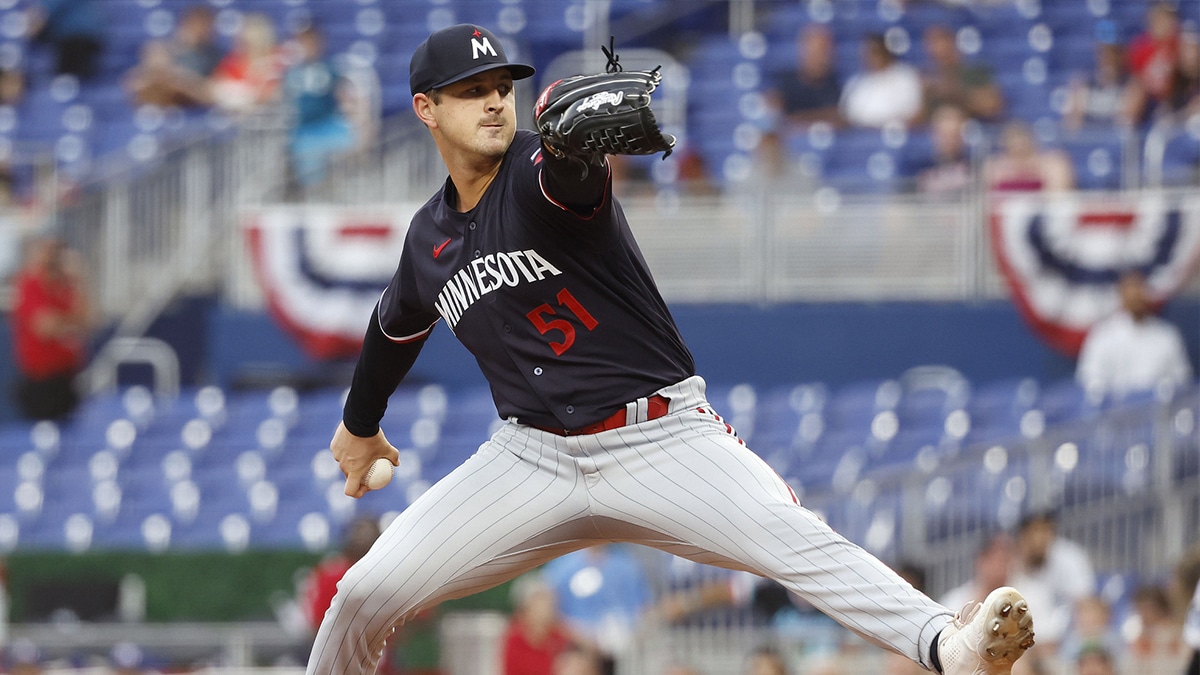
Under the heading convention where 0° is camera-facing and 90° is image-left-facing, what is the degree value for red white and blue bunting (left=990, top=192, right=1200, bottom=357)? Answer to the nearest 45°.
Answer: approximately 0°

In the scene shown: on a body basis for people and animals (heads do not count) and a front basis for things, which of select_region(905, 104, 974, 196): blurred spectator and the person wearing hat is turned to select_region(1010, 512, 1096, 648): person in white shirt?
the blurred spectator

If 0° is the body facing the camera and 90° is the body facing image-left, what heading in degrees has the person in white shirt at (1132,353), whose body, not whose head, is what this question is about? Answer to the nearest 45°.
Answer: approximately 0°

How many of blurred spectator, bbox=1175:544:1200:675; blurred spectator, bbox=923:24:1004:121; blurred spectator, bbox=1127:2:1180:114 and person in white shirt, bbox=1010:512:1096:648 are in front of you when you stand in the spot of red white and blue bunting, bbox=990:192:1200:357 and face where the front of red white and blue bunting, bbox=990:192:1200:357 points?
2

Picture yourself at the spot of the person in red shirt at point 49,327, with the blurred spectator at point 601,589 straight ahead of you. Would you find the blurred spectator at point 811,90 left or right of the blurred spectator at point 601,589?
left
